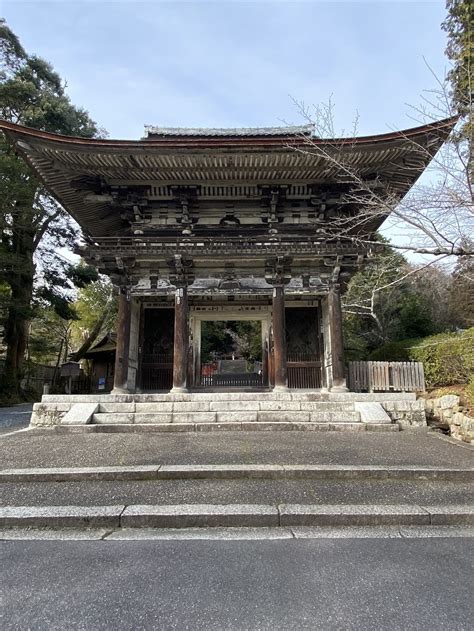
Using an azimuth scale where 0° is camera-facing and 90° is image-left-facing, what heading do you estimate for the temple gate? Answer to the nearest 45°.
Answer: approximately 0°

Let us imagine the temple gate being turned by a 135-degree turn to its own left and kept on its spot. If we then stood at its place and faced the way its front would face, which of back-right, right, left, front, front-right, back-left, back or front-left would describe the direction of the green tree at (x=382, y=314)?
front

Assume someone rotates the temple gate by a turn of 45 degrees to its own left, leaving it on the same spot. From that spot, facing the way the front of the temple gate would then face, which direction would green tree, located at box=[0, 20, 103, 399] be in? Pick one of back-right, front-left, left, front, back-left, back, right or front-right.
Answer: back

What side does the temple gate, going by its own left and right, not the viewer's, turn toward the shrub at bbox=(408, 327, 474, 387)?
left

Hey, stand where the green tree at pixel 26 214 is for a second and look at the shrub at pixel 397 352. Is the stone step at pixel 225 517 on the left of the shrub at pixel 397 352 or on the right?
right

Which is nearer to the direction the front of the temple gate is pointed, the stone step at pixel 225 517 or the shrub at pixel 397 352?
the stone step

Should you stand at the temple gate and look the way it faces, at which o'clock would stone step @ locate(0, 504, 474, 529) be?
The stone step is roughly at 12 o'clock from the temple gate.

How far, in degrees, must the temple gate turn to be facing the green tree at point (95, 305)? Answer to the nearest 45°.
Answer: approximately 135° to its right

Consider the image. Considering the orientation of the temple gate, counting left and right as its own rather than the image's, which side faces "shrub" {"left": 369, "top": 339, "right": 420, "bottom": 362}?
left

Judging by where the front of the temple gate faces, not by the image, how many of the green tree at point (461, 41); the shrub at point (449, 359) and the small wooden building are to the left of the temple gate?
2

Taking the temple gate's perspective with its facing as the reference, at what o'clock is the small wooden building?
The small wooden building is roughly at 5 o'clock from the temple gate.
